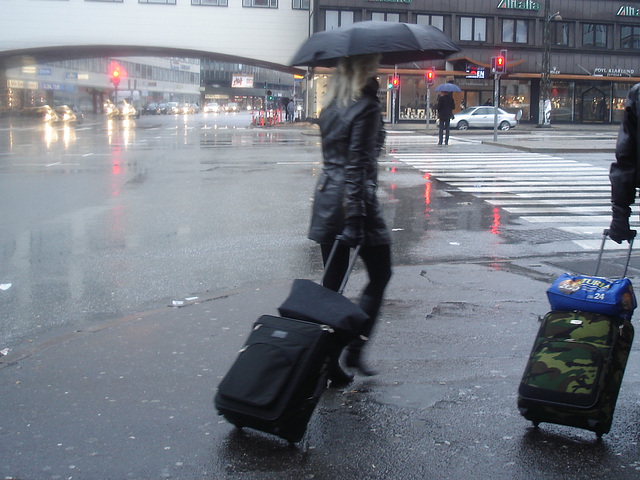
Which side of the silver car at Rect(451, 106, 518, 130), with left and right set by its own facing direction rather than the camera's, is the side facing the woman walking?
left

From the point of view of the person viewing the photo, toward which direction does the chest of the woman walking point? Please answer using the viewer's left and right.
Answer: facing away from the viewer and to the right of the viewer

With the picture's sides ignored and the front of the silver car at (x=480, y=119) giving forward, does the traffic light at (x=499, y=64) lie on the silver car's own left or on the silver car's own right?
on the silver car's own left

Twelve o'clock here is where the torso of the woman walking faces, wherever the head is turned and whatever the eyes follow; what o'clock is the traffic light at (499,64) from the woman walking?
The traffic light is roughly at 11 o'clock from the woman walking.

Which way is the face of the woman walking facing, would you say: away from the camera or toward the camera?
away from the camera

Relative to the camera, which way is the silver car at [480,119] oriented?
to the viewer's left

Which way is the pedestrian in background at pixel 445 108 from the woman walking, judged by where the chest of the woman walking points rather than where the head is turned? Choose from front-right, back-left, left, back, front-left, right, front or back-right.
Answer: front-left

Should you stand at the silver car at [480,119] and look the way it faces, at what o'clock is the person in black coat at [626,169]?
The person in black coat is roughly at 9 o'clock from the silver car.
